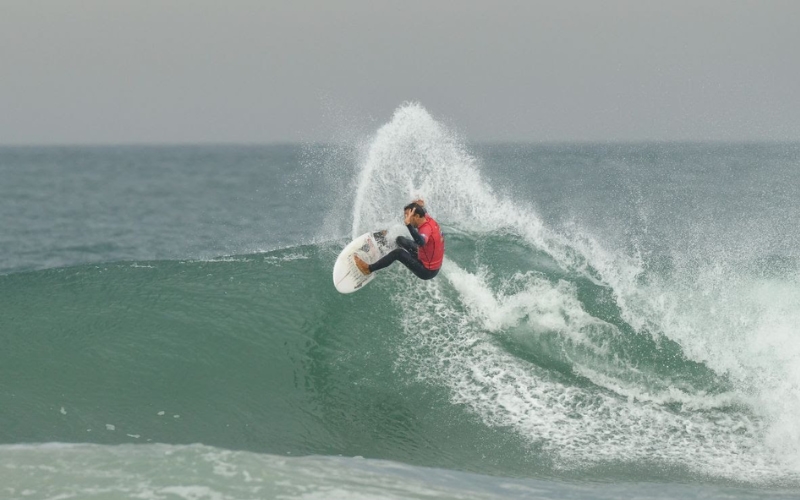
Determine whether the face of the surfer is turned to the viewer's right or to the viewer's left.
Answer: to the viewer's left

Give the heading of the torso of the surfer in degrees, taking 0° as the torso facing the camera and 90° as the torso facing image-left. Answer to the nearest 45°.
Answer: approximately 90°
